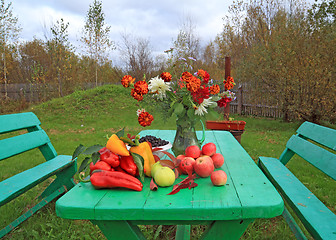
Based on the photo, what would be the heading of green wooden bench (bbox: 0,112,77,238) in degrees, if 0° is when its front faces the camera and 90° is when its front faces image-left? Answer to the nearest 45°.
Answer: approximately 315°

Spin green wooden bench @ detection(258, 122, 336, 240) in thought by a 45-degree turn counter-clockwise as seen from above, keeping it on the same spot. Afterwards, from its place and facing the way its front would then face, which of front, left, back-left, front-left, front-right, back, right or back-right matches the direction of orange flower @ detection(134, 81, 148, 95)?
front-right

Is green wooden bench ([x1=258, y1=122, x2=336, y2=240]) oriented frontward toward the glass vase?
yes

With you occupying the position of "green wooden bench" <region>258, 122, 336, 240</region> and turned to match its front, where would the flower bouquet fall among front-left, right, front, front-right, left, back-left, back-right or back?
front

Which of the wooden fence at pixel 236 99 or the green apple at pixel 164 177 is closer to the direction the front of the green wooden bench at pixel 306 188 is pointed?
the green apple

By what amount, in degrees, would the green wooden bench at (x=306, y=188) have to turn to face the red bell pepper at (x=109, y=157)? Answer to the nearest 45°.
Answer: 0° — it already faces it

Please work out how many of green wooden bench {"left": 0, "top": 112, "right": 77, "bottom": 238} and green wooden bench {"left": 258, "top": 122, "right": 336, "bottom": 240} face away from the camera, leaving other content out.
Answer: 0

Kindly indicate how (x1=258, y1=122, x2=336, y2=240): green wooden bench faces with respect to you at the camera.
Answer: facing the viewer and to the left of the viewer

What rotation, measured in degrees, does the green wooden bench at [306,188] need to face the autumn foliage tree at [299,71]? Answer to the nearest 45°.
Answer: approximately 135° to its right

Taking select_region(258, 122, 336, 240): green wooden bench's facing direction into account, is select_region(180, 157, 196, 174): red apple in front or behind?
in front

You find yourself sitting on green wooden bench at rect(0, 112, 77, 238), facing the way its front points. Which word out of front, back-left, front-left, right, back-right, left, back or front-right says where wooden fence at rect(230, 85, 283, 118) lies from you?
left

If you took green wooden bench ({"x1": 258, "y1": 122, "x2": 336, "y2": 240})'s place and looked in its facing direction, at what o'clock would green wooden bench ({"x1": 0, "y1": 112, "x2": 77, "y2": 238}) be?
green wooden bench ({"x1": 0, "y1": 112, "x2": 77, "y2": 238}) is roughly at 1 o'clock from green wooden bench ({"x1": 258, "y1": 122, "x2": 336, "y2": 240}).

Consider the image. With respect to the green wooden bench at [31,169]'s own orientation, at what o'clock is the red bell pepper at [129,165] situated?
The red bell pepper is roughly at 1 o'clock from the green wooden bench.

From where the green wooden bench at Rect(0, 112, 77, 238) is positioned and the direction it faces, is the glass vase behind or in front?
in front

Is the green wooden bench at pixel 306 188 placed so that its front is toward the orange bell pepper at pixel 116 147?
yes

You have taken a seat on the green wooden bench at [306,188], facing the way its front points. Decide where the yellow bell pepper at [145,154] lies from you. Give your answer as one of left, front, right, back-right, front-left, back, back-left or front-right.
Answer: front

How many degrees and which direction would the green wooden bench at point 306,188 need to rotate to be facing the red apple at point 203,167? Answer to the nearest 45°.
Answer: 0° — it already faces it

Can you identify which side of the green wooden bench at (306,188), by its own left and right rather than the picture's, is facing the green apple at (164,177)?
front

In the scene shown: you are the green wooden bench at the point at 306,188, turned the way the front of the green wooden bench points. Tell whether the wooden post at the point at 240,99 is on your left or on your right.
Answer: on your right

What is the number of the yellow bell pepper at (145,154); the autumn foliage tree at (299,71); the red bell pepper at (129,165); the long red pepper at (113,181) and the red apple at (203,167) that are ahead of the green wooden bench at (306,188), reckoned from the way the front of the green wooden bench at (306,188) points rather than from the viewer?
4
